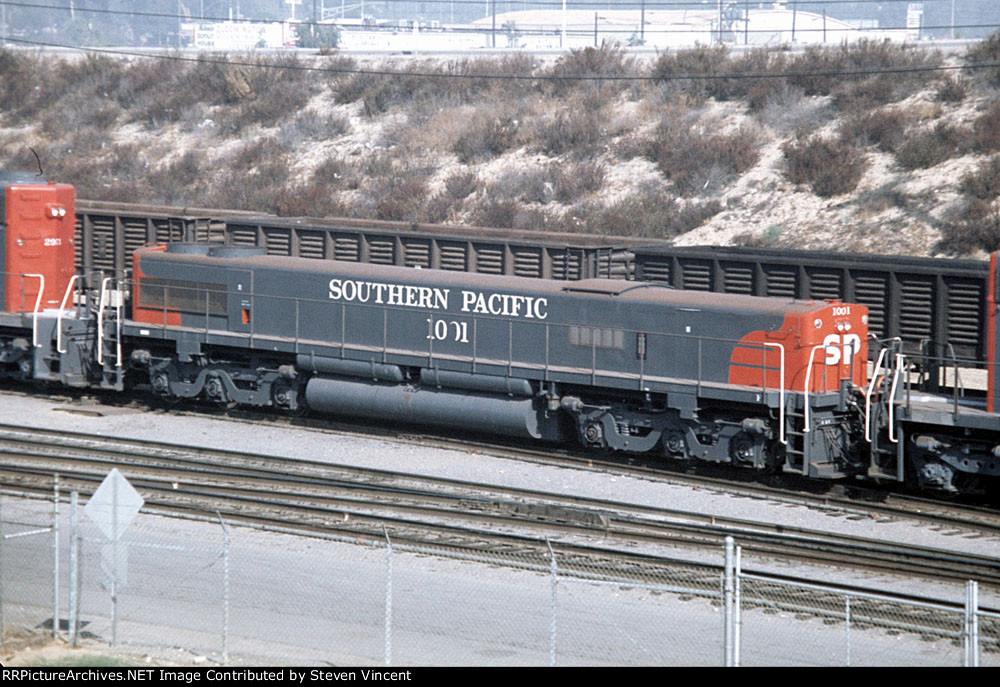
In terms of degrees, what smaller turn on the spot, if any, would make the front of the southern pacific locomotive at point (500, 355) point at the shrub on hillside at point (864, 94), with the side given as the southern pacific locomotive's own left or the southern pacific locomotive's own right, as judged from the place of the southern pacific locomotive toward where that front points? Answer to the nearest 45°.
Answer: approximately 90° to the southern pacific locomotive's own left

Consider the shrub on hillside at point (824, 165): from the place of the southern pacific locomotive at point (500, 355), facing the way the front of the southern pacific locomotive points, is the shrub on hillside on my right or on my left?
on my left

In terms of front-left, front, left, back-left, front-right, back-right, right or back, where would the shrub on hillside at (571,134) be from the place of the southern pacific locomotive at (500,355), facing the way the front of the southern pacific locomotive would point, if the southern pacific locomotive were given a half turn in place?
front-right

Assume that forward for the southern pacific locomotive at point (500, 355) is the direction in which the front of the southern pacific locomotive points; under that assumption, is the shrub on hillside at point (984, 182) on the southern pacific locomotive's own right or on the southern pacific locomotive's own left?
on the southern pacific locomotive's own left

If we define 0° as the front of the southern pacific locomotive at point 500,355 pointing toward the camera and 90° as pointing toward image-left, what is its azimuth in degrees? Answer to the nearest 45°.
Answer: approximately 315°

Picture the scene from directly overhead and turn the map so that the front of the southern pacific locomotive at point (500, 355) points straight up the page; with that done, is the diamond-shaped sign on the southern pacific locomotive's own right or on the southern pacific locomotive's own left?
on the southern pacific locomotive's own right

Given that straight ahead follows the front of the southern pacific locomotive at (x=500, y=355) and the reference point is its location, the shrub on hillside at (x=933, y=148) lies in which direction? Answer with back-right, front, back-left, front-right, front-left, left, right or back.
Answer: left

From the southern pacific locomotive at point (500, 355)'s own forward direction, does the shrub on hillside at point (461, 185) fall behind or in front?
behind

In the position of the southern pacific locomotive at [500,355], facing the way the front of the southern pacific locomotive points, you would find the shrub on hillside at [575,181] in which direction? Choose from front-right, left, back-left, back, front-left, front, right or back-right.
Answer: back-left

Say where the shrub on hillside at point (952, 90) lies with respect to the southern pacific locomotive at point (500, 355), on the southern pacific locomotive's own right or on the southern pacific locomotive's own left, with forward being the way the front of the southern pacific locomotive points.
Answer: on the southern pacific locomotive's own left

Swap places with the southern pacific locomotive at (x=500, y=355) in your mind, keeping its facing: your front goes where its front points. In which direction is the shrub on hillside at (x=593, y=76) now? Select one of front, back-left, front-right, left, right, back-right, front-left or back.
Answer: back-left

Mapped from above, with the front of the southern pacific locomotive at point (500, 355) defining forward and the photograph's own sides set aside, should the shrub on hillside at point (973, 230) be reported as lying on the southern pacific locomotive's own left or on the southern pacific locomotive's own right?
on the southern pacific locomotive's own left

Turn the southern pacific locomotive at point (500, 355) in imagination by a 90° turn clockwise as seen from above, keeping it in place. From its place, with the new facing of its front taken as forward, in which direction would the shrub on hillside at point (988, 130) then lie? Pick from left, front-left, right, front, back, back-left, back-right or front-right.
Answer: back
